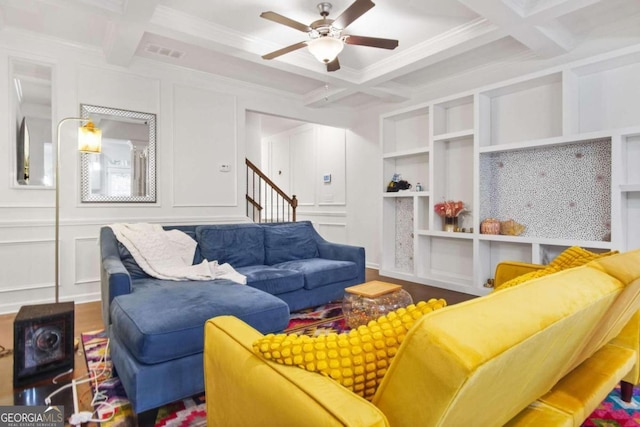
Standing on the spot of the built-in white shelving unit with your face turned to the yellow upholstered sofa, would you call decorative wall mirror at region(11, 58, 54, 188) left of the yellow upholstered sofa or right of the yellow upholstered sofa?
right

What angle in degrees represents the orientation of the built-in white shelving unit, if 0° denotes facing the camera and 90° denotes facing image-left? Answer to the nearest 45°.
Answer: approximately 45°

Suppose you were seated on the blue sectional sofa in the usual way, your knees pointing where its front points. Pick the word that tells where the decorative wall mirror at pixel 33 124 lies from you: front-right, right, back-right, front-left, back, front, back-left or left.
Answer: back

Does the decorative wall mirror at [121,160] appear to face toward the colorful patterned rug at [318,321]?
yes
